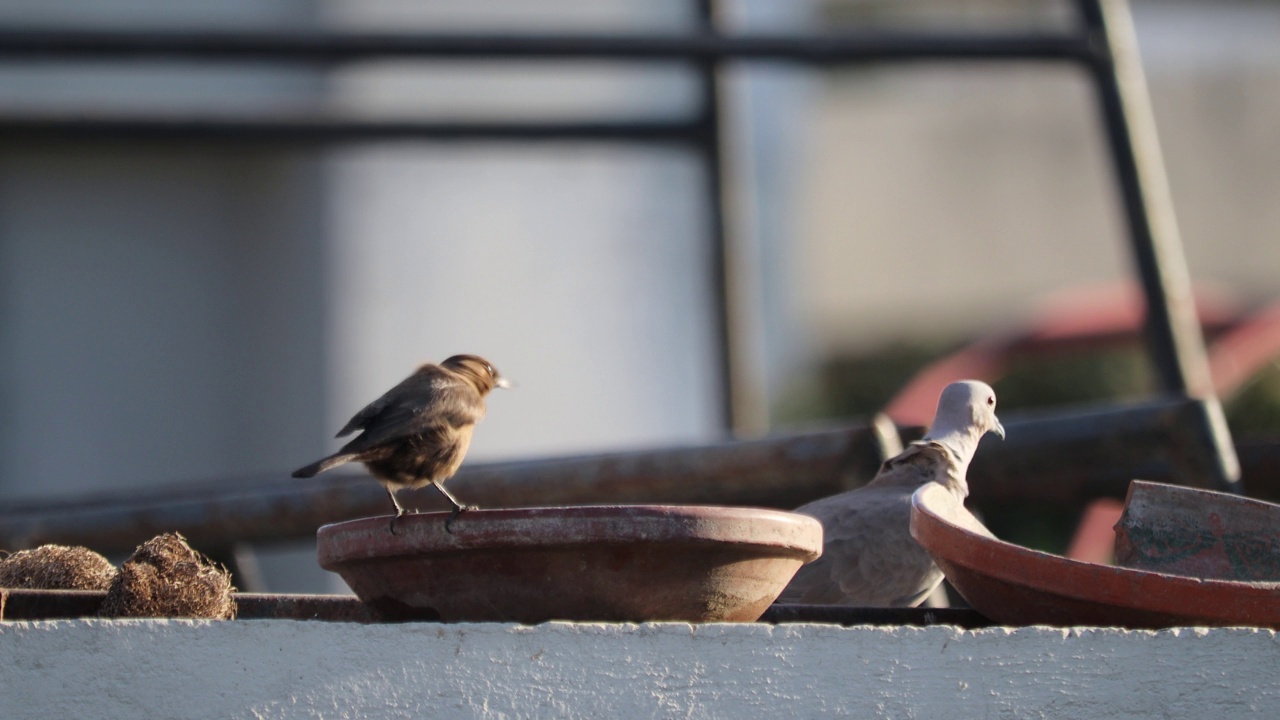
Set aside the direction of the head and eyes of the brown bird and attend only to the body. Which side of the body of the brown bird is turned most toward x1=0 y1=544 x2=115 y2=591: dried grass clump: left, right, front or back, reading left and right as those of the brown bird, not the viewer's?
back

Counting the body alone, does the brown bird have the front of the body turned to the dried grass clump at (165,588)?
no

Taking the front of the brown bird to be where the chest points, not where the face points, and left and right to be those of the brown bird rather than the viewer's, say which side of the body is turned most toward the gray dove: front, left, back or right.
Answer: front

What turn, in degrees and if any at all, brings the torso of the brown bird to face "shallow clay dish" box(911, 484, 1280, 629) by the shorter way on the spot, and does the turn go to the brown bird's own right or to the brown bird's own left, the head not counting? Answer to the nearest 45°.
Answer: approximately 45° to the brown bird's own right

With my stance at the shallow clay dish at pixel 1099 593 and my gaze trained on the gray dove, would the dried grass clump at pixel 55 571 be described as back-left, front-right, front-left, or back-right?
front-left

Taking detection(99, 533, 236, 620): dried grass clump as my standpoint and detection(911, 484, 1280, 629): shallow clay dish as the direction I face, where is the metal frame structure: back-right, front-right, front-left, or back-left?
front-left

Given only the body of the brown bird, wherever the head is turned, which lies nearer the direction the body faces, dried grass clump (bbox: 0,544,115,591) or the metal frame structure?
the metal frame structure

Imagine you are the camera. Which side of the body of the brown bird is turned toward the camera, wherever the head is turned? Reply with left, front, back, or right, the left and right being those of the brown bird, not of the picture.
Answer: right

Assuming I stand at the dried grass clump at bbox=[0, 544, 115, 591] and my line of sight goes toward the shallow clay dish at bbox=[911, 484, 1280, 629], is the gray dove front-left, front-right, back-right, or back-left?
front-left

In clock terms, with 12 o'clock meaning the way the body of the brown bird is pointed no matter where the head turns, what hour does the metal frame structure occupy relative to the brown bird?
The metal frame structure is roughly at 10 o'clock from the brown bird.

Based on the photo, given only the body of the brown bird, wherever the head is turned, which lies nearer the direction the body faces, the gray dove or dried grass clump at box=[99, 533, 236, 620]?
the gray dove
